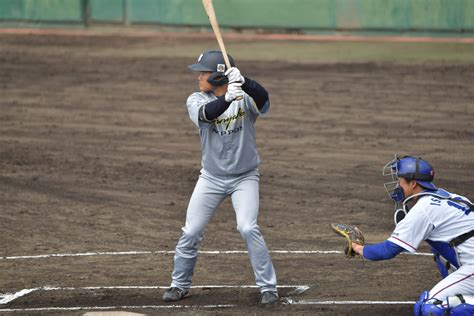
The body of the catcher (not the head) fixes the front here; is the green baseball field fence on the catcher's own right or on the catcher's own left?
on the catcher's own right

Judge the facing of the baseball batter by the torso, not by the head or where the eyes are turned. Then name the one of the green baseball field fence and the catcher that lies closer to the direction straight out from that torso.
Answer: the catcher

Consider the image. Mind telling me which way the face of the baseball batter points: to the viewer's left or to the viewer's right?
to the viewer's left

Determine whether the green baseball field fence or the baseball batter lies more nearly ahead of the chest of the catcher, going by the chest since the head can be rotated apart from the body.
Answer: the baseball batter

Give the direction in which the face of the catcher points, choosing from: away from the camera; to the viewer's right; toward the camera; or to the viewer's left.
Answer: to the viewer's left

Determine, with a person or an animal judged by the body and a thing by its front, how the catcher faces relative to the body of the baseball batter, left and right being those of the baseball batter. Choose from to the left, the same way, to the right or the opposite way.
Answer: to the right

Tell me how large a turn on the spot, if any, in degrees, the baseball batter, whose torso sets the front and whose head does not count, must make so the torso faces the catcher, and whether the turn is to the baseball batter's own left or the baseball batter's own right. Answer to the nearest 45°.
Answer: approximately 45° to the baseball batter's own left

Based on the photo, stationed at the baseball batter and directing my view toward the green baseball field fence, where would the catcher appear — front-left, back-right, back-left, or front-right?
back-right

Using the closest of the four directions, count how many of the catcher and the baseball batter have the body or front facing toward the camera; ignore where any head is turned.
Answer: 1

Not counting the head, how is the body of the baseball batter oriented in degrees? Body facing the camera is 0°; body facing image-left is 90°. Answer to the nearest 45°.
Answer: approximately 0°

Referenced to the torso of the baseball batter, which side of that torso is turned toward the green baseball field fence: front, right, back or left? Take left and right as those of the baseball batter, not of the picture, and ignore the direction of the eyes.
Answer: back

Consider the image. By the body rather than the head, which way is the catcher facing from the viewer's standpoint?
to the viewer's left
